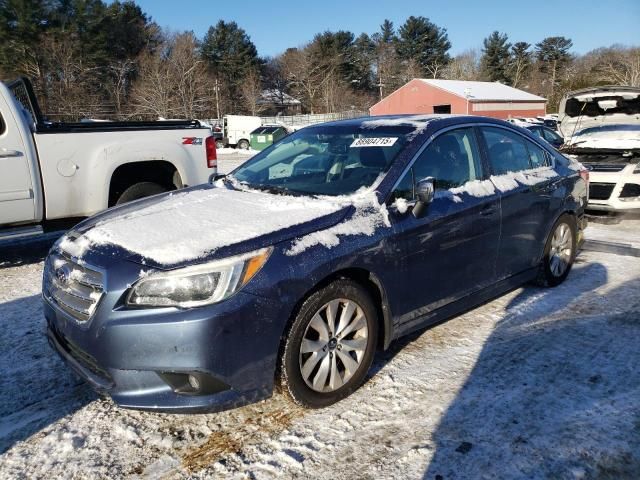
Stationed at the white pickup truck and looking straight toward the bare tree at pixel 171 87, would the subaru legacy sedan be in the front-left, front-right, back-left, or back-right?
back-right

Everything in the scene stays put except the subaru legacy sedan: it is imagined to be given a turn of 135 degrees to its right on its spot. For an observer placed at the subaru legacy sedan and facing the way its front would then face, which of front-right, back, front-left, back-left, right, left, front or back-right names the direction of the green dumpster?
front

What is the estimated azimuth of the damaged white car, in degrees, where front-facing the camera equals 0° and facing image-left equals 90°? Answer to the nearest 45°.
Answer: approximately 0°

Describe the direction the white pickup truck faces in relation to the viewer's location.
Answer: facing to the left of the viewer

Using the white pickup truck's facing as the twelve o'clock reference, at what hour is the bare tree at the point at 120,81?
The bare tree is roughly at 3 o'clock from the white pickup truck.

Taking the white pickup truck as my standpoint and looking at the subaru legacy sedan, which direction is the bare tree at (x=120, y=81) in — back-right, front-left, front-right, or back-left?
back-left

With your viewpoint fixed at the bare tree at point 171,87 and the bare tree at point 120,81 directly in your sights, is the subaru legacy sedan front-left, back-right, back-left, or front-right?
back-left

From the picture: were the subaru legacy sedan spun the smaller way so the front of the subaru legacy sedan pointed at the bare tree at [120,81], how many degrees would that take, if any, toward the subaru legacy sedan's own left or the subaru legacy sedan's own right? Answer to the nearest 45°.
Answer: approximately 135° to the subaru legacy sedan's own right

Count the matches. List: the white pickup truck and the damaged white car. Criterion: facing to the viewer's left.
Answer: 1

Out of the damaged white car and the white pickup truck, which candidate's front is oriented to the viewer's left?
the white pickup truck

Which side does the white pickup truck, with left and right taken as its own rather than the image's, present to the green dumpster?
right

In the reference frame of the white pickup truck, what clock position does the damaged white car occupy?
The damaged white car is roughly at 6 o'clock from the white pickup truck.

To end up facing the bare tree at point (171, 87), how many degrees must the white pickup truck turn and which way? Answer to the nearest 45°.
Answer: approximately 90° to its right

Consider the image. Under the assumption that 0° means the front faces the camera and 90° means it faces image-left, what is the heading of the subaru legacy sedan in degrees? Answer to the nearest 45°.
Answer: approximately 45°

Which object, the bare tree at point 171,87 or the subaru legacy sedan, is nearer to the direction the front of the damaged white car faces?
the subaru legacy sedan
